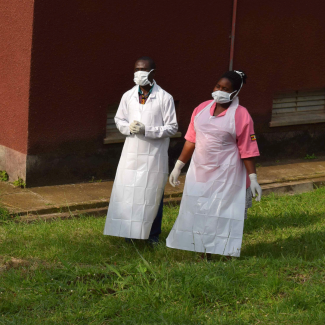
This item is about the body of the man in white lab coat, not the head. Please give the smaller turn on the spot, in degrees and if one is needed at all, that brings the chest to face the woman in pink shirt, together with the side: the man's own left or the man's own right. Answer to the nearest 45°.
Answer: approximately 90° to the man's own left

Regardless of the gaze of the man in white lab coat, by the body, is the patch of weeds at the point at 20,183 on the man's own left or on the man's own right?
on the man's own right

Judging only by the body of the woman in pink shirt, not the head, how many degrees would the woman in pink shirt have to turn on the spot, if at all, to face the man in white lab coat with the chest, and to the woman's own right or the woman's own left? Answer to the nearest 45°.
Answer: approximately 90° to the woman's own right

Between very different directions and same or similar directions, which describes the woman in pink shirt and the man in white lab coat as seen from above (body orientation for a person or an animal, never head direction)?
same or similar directions

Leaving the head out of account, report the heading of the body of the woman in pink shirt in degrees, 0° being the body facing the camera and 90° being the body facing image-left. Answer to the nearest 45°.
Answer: approximately 45°

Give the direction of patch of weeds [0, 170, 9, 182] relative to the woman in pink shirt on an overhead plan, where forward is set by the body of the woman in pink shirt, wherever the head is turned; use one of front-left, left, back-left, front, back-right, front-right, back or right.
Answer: right

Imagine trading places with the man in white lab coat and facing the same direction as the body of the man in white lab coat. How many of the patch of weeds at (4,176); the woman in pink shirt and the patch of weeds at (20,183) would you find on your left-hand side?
1

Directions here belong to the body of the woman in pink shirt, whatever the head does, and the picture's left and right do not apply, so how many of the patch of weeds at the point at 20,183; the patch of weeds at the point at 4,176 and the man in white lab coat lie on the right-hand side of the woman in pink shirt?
3

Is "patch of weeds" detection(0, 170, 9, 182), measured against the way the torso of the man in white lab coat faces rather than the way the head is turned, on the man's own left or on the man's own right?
on the man's own right

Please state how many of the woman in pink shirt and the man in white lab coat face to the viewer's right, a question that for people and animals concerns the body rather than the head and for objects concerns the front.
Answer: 0

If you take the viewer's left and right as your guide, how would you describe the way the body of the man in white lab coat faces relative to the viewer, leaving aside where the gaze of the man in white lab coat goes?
facing the viewer and to the left of the viewer
